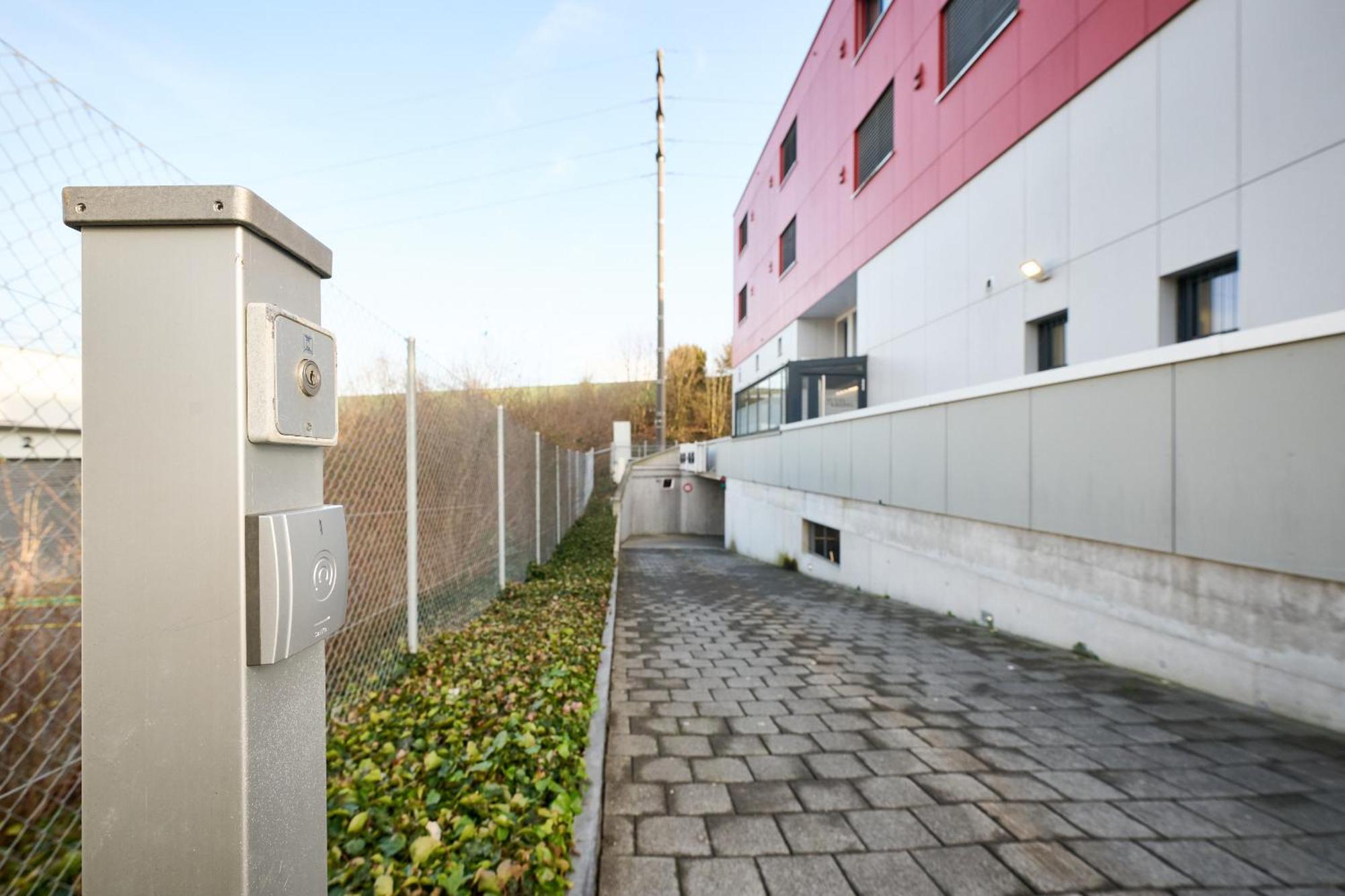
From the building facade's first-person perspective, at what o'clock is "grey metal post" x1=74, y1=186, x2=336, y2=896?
The grey metal post is roughly at 11 o'clock from the building facade.

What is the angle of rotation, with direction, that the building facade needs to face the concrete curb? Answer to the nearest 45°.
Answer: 0° — it already faces it

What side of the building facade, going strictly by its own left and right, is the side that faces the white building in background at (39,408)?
front

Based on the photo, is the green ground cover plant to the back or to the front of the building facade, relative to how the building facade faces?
to the front

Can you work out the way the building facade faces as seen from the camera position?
facing the viewer and to the left of the viewer
